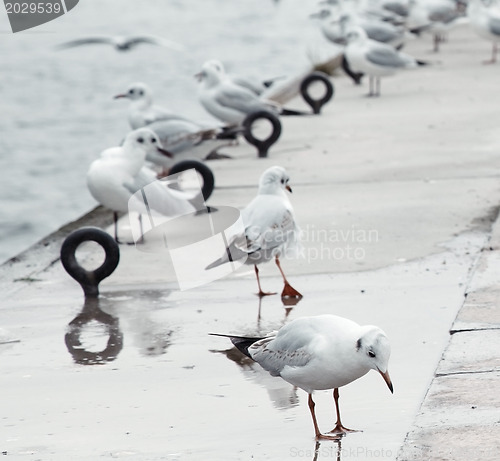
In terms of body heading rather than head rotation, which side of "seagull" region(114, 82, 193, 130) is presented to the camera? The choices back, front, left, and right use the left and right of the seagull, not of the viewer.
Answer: left

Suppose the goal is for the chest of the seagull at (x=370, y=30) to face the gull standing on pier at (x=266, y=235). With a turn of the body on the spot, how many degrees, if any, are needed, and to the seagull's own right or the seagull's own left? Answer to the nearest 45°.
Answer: approximately 90° to the seagull's own left

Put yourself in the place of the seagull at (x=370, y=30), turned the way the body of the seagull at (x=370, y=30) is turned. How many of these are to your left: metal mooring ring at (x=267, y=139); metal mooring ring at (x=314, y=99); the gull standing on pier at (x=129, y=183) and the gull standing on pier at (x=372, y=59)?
4

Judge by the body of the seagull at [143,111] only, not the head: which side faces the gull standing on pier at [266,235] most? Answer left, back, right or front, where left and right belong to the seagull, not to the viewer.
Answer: left

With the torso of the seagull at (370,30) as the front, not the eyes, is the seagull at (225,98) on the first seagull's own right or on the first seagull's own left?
on the first seagull's own left

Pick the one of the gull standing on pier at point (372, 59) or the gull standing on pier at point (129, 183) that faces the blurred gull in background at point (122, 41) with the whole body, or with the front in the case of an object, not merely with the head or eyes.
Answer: the gull standing on pier at point (372, 59)

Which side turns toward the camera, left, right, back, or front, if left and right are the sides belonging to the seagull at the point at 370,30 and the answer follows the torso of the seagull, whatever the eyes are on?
left

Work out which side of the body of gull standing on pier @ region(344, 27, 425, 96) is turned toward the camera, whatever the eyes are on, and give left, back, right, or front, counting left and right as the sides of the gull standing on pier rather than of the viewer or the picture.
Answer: left

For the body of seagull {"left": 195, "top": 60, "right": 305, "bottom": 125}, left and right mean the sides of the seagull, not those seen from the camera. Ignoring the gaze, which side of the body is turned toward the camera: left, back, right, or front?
left

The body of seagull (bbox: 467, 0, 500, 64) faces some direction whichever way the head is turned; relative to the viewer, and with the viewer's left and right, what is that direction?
facing to the left of the viewer
